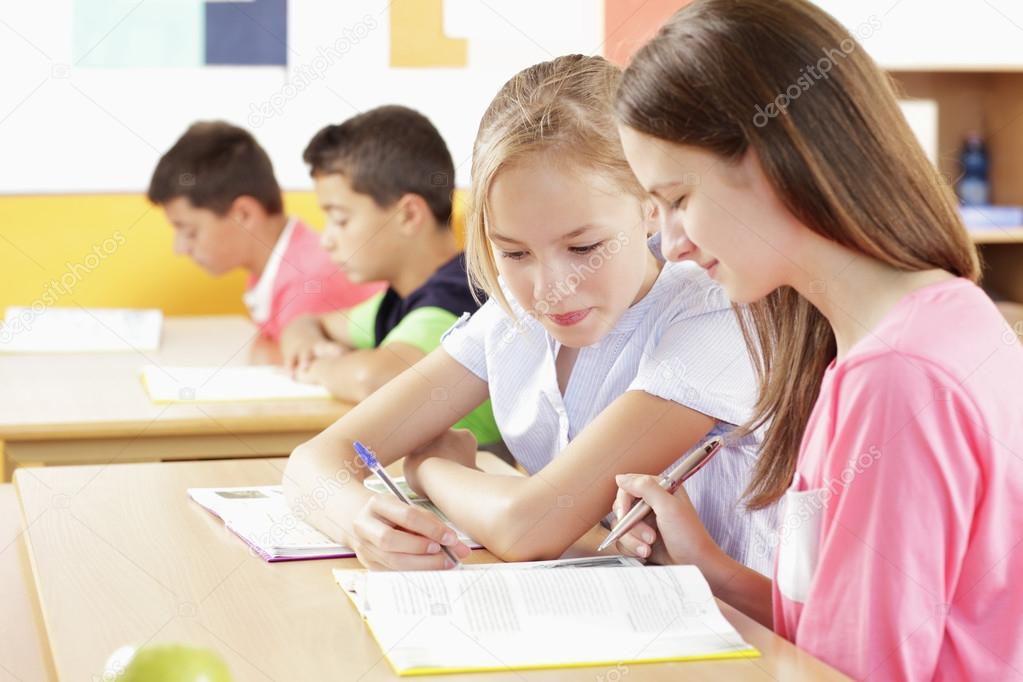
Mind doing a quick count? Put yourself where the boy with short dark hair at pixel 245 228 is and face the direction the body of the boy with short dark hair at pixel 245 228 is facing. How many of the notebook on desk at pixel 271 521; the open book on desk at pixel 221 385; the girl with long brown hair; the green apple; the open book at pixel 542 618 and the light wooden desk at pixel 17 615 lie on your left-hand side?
6

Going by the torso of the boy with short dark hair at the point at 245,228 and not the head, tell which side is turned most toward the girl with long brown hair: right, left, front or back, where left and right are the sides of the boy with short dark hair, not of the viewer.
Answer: left

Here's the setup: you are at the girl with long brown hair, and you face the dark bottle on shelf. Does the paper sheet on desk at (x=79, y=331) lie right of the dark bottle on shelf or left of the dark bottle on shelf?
left

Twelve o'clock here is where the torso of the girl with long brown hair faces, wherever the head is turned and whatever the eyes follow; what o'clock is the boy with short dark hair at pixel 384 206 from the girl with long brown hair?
The boy with short dark hair is roughly at 2 o'clock from the girl with long brown hair.

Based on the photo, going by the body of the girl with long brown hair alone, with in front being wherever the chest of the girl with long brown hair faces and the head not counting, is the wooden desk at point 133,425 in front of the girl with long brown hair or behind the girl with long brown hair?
in front

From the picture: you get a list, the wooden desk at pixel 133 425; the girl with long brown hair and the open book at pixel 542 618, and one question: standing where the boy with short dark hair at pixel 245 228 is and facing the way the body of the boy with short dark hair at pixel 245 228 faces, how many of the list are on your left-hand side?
3

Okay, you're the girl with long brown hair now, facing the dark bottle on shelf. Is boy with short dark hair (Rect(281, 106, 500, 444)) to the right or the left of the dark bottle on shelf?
left

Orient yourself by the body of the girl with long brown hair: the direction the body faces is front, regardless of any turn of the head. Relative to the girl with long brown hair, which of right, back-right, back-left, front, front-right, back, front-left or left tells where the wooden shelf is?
right

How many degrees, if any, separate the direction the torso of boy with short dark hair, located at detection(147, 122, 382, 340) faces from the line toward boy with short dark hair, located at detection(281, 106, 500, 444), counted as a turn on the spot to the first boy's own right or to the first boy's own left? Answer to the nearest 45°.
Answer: approximately 135° to the first boy's own left

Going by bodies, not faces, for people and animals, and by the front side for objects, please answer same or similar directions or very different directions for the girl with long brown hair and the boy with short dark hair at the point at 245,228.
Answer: same or similar directions

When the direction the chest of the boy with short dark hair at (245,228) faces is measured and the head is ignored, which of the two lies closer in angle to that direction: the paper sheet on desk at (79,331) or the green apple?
the paper sheet on desk

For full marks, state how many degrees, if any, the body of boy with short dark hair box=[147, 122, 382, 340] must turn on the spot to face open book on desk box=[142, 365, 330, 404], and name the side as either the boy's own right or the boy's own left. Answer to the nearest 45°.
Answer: approximately 90° to the boy's own left

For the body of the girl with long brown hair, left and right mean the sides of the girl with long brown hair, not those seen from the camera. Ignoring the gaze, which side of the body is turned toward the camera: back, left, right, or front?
left

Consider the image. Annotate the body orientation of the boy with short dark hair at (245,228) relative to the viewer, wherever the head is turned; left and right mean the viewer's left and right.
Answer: facing to the left of the viewer

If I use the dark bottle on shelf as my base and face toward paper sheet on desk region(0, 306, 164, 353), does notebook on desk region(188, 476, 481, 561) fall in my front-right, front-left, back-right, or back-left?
front-left

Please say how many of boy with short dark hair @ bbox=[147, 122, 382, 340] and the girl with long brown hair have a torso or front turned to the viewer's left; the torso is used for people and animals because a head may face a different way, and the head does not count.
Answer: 2

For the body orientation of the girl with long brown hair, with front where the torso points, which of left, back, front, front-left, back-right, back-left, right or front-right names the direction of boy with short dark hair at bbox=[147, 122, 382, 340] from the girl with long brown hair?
front-right
